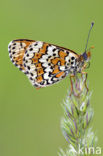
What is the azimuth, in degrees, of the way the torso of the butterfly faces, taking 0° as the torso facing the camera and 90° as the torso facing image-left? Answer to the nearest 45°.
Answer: approximately 270°
